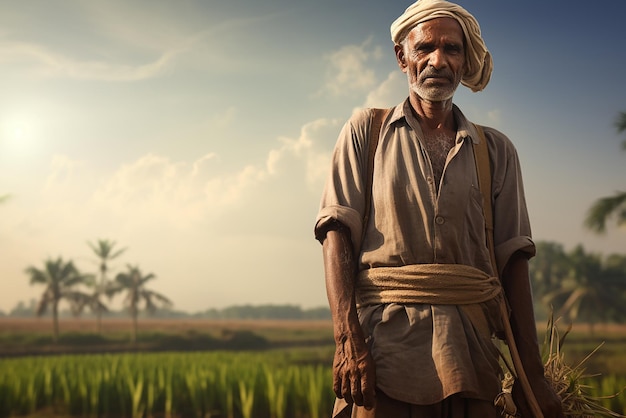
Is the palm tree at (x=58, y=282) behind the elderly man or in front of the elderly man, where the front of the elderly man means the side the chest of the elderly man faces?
behind

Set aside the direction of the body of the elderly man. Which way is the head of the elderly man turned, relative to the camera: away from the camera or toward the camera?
toward the camera

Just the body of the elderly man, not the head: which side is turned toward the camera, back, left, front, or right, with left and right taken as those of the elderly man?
front
